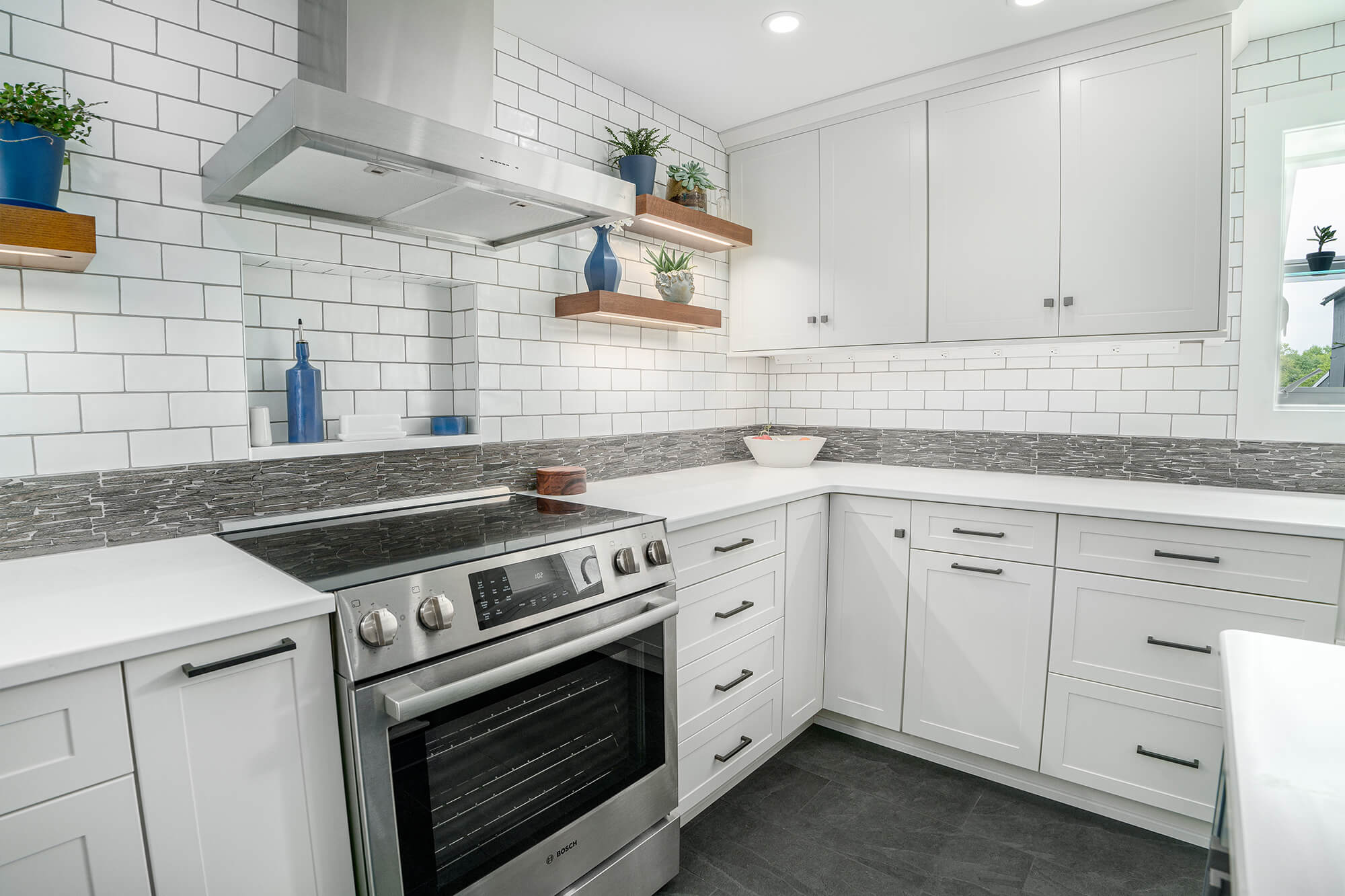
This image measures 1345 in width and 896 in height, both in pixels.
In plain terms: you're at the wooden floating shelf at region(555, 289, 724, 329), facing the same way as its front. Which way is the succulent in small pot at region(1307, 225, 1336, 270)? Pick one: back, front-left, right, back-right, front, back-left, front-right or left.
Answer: front-left

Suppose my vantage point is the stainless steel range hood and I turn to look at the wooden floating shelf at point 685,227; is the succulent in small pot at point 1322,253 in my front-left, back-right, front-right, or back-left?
front-right

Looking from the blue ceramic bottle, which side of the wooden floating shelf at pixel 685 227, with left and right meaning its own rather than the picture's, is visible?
right

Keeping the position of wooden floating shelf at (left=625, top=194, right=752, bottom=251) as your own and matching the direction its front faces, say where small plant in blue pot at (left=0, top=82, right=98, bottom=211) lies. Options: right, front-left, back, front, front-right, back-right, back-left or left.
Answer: right

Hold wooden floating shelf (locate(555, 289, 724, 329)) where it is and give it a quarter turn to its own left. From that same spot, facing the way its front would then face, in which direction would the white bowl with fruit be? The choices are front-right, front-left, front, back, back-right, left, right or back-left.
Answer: front

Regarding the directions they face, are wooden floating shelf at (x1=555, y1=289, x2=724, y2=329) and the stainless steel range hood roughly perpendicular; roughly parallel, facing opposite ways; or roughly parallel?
roughly parallel

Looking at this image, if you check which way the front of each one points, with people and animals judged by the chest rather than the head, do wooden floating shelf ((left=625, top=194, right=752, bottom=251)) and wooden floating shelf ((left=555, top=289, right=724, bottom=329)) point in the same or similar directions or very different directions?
same or similar directions

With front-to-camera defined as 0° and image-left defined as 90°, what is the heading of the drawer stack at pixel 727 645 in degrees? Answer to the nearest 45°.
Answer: approximately 315°

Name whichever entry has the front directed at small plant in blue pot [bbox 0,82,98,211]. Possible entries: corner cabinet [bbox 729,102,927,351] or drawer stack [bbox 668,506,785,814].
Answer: the corner cabinet

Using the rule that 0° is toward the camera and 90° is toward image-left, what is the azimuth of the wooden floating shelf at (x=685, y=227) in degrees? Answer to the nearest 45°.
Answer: approximately 315°

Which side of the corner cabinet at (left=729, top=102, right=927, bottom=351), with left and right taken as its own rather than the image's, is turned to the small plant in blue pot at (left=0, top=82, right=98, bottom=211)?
front
